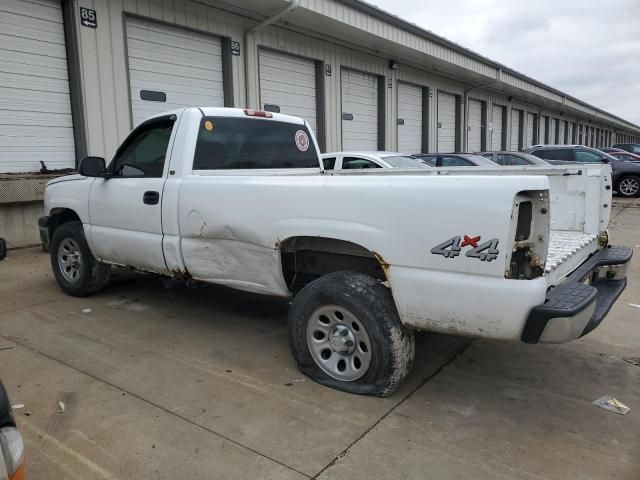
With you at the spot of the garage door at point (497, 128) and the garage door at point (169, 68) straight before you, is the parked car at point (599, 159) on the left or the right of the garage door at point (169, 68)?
left

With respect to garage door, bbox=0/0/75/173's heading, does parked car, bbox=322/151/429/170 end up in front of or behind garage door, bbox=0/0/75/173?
in front

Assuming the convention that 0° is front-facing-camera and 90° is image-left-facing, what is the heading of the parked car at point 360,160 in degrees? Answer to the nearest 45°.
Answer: approximately 315°

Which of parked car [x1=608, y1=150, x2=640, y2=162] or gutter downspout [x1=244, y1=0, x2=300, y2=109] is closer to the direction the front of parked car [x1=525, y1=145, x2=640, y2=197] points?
the parked car

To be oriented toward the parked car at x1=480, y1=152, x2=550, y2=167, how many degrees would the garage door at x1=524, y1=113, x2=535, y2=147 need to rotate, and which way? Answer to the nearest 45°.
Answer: approximately 45° to its right

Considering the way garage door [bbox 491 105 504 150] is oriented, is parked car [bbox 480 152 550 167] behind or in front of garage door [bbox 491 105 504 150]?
in front

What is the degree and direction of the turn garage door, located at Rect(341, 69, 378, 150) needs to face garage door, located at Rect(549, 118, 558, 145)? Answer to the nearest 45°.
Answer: approximately 90° to its left

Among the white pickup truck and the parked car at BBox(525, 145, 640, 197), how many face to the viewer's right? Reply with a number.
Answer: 1
